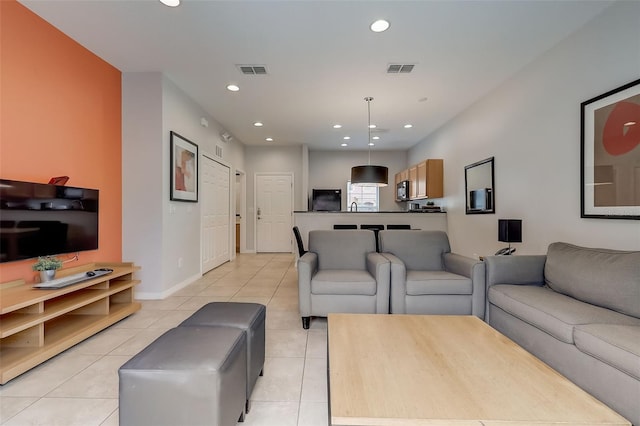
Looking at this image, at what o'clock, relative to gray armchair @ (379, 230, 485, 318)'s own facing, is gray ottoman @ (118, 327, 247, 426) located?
The gray ottoman is roughly at 1 o'clock from the gray armchair.

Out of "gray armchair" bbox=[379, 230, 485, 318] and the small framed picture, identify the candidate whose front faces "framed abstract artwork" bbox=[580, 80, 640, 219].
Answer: the small framed picture

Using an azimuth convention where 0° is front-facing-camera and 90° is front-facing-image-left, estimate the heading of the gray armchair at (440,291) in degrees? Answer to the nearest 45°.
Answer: approximately 0°

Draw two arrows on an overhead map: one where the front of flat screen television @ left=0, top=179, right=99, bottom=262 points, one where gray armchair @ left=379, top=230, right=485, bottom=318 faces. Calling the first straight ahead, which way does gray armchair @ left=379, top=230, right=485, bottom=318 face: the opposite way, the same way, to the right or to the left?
to the right

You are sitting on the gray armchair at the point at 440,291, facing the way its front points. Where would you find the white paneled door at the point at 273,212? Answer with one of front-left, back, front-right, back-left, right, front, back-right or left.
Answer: back-right

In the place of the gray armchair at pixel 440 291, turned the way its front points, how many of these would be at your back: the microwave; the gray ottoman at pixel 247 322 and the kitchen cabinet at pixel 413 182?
2

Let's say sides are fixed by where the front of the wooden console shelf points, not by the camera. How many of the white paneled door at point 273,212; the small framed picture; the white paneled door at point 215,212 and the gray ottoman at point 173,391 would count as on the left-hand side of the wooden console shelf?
3

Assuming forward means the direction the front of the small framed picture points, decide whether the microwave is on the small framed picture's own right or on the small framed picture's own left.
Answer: on the small framed picture's own left

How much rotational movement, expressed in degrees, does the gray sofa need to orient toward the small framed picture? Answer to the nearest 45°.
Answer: approximately 45° to its right

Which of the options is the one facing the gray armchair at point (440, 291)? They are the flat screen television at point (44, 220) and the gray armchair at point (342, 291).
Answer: the flat screen television
